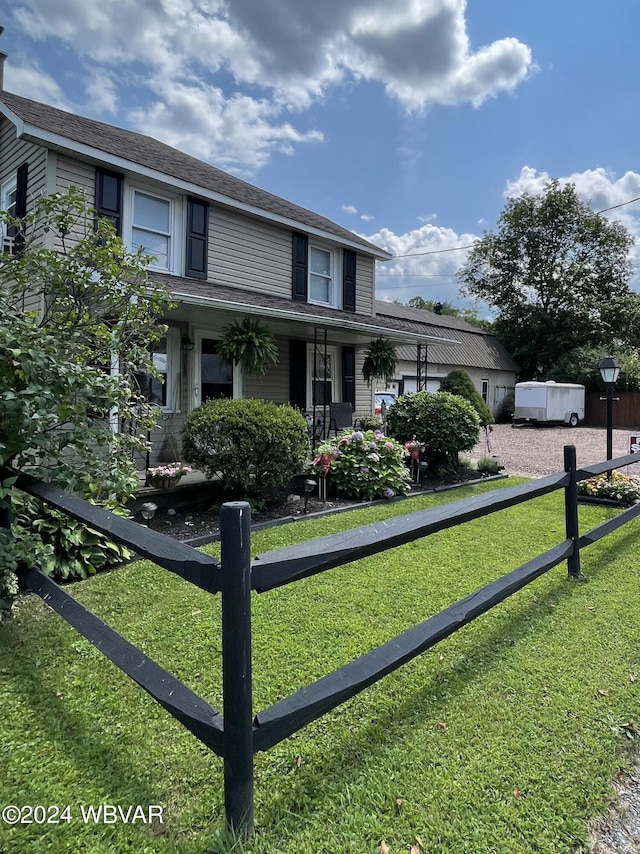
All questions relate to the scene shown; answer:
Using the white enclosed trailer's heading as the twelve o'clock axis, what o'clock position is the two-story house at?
The two-story house is roughly at 11 o'clock from the white enclosed trailer.

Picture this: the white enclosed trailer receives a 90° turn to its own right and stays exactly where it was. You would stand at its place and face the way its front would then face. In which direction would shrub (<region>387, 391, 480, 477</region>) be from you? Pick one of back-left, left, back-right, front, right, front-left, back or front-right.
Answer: back-left

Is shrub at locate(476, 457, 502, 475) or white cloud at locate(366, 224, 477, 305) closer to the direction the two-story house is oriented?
the shrub

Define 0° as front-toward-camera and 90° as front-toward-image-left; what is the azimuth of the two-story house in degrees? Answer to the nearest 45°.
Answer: approximately 315°

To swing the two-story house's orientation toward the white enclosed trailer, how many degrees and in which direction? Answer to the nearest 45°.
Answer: approximately 90° to its left

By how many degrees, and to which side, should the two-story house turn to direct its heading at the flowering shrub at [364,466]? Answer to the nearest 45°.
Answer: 0° — it already faces it

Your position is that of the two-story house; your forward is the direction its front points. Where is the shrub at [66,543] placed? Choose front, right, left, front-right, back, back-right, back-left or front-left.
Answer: front-right

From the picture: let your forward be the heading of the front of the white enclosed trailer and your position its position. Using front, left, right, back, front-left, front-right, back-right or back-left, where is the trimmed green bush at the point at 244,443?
front-left

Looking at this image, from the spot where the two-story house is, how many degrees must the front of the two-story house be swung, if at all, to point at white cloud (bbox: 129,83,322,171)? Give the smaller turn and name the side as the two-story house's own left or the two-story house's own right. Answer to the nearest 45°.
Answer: approximately 135° to the two-story house's own left

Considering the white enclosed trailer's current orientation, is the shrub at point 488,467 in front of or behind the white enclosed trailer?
in front

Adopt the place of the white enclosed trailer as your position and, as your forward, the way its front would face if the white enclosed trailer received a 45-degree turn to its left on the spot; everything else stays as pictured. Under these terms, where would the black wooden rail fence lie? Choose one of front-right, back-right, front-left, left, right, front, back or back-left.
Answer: front

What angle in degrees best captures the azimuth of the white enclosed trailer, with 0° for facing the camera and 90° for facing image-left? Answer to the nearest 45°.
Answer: approximately 45°

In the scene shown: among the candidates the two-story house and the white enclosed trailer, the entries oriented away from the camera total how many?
0
